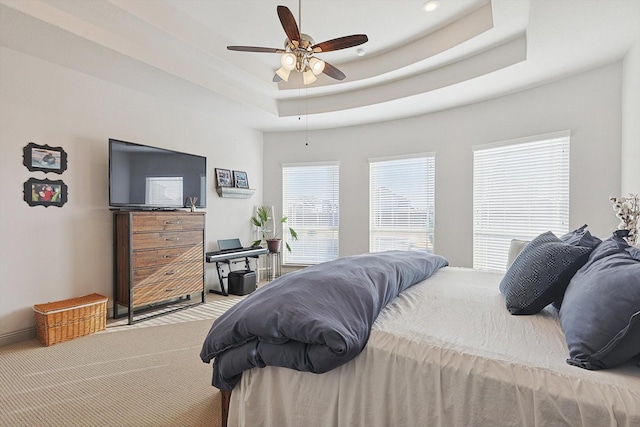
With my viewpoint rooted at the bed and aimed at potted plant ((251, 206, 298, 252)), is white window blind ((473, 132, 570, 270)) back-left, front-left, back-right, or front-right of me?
front-right

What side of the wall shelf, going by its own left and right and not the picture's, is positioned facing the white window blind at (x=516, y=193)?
front

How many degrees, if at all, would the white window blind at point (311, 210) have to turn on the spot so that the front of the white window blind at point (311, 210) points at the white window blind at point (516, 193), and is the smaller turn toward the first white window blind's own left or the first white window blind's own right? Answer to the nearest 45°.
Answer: approximately 45° to the first white window blind's own left

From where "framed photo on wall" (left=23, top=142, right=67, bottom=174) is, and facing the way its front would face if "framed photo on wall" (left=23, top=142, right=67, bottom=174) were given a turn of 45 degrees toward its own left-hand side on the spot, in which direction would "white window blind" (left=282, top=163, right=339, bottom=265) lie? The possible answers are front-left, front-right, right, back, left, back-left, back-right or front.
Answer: front

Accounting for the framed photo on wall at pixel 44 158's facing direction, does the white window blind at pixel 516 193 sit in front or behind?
in front

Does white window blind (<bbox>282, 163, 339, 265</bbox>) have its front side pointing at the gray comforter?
yes

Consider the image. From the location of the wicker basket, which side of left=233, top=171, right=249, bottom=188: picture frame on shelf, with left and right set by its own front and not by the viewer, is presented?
right

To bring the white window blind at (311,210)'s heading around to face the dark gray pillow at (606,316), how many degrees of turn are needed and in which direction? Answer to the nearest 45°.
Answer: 0° — it already faces it

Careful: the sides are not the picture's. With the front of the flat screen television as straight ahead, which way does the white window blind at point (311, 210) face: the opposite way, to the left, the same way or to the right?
to the right

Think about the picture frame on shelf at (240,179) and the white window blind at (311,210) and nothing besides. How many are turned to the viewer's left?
0

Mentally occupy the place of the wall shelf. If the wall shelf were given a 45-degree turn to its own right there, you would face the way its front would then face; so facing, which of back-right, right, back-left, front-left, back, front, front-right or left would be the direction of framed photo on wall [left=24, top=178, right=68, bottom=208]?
front-right

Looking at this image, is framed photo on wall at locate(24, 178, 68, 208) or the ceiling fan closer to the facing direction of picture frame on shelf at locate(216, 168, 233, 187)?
the ceiling fan

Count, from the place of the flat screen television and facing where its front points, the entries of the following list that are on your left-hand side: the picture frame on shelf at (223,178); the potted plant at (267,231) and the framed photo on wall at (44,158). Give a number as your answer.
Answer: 2

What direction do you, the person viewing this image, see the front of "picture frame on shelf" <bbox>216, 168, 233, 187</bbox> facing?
facing the viewer and to the right of the viewer

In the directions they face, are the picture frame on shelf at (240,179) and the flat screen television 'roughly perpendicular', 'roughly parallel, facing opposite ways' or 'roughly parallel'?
roughly parallel

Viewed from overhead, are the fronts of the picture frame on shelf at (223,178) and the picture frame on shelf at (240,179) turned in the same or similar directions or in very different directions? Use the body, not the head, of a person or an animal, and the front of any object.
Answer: same or similar directions

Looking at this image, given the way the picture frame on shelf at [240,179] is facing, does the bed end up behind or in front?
in front

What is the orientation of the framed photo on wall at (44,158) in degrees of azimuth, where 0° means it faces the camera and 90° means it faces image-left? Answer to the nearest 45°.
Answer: approximately 315°

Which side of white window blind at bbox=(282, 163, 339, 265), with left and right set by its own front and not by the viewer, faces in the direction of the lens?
front

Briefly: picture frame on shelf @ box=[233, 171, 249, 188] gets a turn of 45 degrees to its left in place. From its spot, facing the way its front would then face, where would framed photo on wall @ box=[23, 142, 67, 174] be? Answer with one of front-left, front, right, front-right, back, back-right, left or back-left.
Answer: back-right
